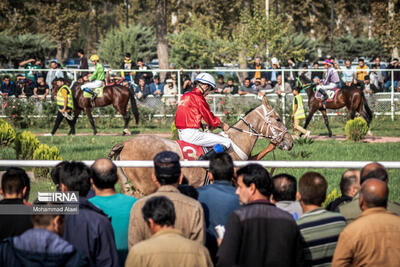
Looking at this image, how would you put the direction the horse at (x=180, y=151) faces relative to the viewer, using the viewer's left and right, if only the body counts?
facing to the right of the viewer

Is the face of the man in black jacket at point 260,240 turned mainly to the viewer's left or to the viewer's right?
to the viewer's left

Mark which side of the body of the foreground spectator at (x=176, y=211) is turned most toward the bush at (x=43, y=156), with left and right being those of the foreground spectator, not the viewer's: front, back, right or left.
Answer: front

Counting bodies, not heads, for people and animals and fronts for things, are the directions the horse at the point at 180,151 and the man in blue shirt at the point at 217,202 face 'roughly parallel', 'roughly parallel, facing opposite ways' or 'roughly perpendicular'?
roughly perpendicular

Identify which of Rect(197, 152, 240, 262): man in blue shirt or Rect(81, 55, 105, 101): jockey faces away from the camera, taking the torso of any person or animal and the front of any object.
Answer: the man in blue shirt

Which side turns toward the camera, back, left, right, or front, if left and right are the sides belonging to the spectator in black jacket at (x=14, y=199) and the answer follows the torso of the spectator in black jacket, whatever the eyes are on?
back

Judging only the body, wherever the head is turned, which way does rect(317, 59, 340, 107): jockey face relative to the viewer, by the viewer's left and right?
facing to the left of the viewer

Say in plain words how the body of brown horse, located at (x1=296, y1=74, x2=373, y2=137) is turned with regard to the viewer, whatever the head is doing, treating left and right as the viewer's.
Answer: facing to the left of the viewer

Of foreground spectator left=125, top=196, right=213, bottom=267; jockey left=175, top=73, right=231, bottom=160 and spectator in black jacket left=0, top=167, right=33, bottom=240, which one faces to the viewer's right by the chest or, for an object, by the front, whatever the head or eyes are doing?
the jockey
